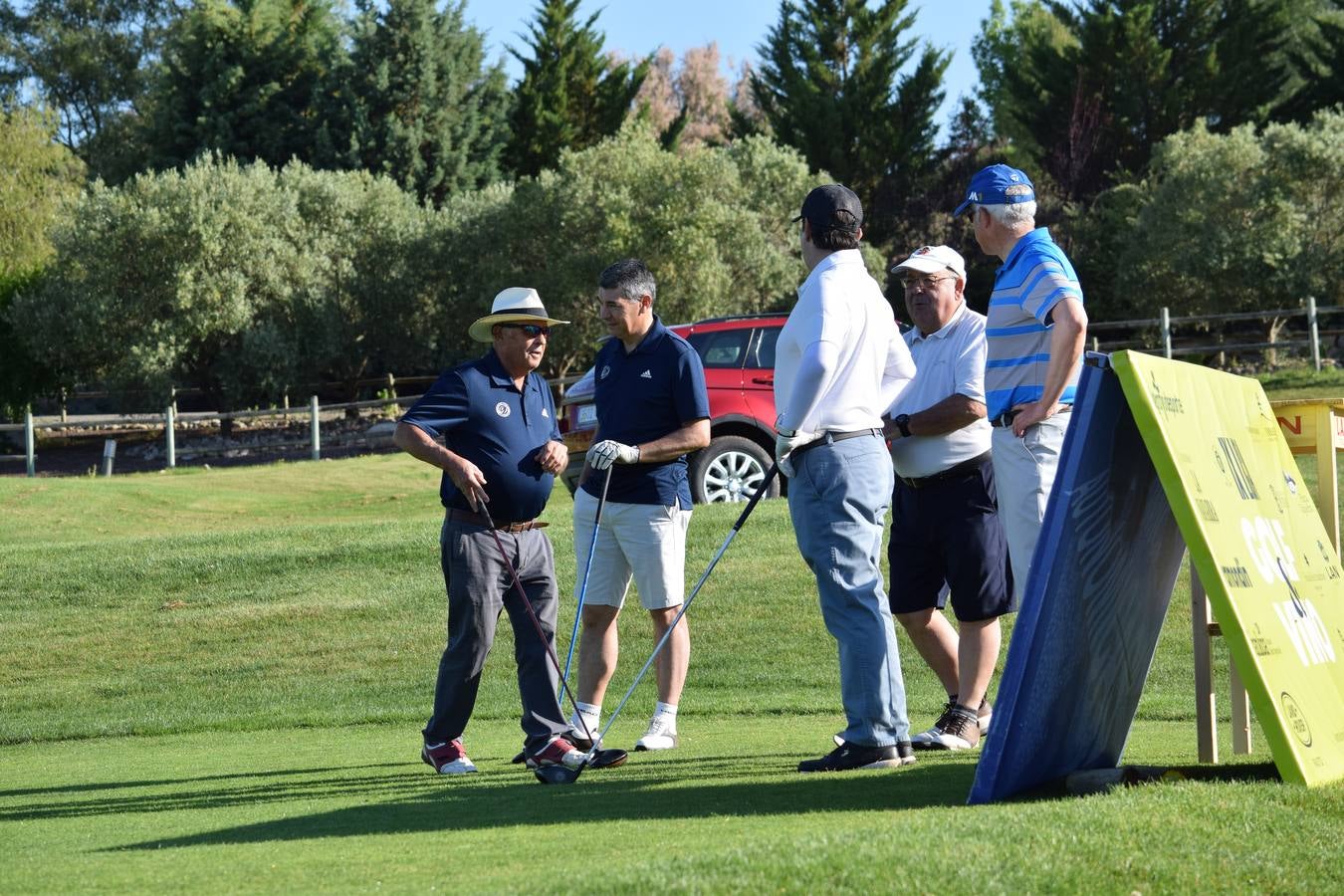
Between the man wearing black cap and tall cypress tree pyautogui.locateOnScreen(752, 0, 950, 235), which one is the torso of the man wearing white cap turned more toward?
the man wearing black cap

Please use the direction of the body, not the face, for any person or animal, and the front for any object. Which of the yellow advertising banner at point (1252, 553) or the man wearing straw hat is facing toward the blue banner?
the man wearing straw hat

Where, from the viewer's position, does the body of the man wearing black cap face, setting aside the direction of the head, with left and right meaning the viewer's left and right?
facing away from the viewer and to the left of the viewer

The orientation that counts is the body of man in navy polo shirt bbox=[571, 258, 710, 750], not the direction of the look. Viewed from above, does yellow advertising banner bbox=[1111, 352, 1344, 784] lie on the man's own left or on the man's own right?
on the man's own left

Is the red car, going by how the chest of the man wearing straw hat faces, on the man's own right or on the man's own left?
on the man's own left

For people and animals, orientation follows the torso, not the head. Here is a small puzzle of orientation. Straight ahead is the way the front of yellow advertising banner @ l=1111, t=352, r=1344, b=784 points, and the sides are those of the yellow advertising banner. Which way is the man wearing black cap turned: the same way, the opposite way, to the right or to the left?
the opposite way

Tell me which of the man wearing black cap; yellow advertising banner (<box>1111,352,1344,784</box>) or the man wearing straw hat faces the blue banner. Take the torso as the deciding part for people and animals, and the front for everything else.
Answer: the man wearing straw hat

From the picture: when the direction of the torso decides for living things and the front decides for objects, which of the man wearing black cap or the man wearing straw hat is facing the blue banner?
the man wearing straw hat

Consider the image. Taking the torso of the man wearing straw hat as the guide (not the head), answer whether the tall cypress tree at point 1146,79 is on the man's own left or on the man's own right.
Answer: on the man's own left
